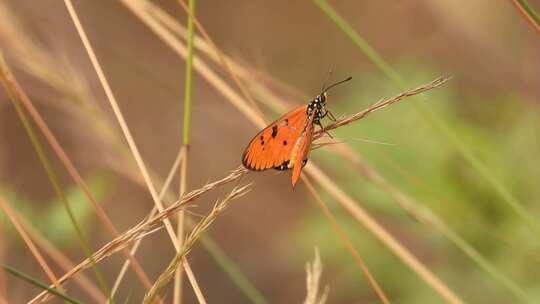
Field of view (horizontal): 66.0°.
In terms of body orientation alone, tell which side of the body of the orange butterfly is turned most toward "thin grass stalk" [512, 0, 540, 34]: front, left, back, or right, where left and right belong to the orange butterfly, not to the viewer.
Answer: front

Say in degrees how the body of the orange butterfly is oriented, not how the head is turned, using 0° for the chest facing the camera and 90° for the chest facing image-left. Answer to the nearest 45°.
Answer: approximately 270°
